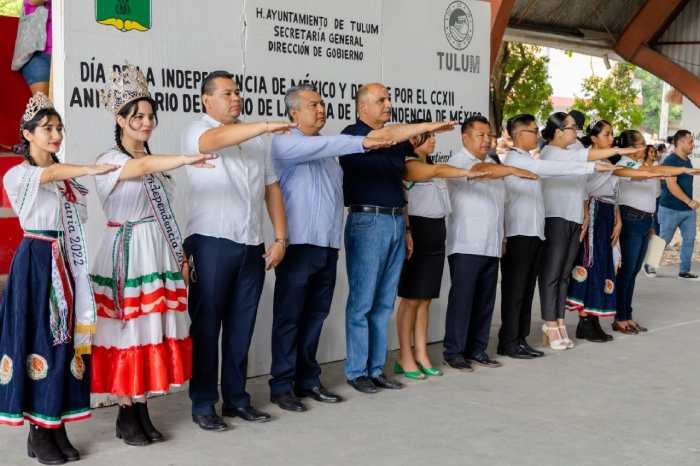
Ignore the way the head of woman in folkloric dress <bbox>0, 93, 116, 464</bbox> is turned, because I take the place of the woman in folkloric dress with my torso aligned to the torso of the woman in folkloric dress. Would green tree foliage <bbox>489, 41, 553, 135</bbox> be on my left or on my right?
on my left

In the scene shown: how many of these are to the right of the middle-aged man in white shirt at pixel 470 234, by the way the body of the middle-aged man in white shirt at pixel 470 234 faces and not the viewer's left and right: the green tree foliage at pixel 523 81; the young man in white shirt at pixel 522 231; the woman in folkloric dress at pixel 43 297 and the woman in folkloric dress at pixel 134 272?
2

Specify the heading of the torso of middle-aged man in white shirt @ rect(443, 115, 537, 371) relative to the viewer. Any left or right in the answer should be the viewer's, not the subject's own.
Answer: facing the viewer and to the right of the viewer

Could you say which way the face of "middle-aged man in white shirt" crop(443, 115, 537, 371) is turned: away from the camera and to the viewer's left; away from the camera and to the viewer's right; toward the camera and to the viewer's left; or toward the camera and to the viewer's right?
toward the camera and to the viewer's right

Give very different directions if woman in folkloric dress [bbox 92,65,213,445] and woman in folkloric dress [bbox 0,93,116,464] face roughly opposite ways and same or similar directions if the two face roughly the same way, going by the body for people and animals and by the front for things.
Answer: same or similar directions

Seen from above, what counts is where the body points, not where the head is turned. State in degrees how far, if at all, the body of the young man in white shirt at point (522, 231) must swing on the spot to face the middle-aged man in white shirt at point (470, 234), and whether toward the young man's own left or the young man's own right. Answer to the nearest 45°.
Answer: approximately 135° to the young man's own right

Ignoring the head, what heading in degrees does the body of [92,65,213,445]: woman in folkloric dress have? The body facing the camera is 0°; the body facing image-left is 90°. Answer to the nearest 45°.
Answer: approximately 315°

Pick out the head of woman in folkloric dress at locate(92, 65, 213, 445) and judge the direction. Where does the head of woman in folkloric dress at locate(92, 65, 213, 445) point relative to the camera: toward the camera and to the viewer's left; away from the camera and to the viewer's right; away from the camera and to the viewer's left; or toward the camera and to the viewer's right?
toward the camera and to the viewer's right

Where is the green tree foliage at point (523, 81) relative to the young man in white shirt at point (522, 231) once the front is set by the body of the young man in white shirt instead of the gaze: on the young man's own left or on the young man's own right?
on the young man's own left

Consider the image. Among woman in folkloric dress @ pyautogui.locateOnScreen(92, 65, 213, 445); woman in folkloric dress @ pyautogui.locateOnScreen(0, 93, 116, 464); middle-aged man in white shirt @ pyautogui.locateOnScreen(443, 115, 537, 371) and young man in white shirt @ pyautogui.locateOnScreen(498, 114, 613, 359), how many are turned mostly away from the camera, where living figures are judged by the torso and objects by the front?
0
